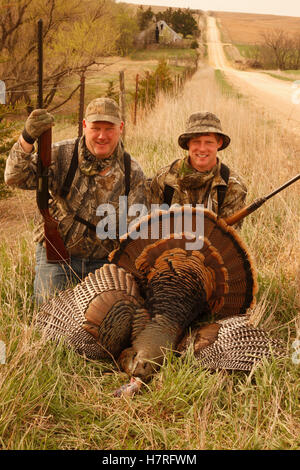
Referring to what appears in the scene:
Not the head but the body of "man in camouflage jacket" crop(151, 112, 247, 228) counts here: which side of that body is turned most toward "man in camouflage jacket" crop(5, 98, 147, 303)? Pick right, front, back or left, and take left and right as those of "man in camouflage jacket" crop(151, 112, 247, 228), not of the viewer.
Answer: right

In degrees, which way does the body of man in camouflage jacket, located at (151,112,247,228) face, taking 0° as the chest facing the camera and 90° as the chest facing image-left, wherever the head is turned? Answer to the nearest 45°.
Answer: approximately 0°

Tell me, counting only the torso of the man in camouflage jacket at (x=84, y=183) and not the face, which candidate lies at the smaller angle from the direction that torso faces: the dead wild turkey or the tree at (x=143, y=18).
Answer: the dead wild turkey

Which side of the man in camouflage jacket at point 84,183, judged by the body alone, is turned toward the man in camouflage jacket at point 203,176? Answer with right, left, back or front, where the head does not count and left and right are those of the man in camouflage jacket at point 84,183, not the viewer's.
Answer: left

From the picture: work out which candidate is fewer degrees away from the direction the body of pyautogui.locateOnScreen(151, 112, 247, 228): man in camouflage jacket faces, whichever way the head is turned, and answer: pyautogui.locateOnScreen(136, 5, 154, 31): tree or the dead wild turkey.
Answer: the dead wild turkey

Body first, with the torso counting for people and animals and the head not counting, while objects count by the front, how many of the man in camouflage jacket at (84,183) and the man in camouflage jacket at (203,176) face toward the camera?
2

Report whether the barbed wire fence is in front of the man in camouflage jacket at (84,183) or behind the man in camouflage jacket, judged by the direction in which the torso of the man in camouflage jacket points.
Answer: behind

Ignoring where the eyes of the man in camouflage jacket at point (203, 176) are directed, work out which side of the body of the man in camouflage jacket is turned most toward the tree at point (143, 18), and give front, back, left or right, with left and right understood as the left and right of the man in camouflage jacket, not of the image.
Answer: back

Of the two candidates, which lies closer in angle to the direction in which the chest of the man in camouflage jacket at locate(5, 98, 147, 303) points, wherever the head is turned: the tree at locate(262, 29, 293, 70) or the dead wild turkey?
the dead wild turkey

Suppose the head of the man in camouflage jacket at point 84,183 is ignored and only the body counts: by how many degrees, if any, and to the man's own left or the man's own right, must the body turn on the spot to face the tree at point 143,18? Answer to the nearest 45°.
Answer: approximately 180°

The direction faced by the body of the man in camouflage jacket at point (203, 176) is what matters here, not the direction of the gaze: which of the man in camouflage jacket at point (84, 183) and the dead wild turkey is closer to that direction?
the dead wild turkey

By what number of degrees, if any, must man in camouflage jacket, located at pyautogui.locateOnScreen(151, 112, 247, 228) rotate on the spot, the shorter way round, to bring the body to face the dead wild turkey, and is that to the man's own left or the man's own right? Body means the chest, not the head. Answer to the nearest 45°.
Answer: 0° — they already face it
